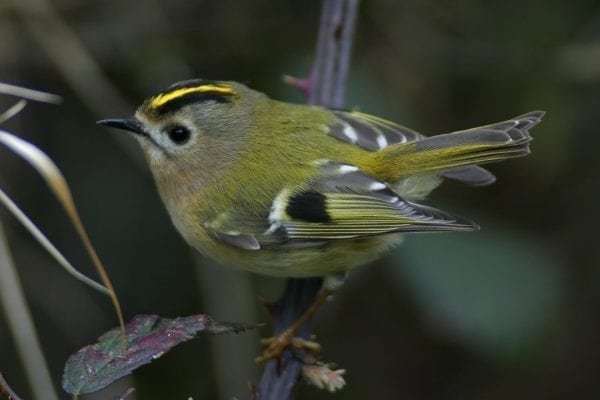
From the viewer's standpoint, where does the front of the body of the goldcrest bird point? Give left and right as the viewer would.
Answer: facing to the left of the viewer

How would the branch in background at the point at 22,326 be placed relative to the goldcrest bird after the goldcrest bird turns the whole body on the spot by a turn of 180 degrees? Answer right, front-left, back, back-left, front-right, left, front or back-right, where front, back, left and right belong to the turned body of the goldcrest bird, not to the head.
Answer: back-left

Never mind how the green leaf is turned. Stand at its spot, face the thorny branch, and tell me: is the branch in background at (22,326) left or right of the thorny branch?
left

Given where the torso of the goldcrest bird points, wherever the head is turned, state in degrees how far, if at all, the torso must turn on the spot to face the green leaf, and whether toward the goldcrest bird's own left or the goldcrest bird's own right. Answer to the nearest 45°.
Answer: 0° — it already faces it
